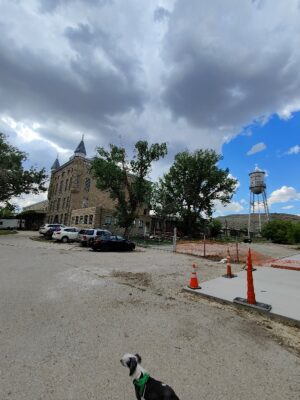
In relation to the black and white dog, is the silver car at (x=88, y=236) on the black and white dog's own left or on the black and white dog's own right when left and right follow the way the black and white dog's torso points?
on the black and white dog's own right

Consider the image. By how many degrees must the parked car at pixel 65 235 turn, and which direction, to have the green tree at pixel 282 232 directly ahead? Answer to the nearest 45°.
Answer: approximately 45° to its right

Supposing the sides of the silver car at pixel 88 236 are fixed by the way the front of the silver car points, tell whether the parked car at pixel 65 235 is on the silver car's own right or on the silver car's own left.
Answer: on the silver car's own left

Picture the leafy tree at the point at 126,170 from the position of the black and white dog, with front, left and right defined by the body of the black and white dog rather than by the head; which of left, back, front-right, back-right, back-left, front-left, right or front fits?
right

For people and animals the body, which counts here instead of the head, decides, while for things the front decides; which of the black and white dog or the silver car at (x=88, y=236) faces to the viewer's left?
the black and white dog

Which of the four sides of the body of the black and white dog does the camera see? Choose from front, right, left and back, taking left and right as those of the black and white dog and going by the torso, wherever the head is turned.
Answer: left

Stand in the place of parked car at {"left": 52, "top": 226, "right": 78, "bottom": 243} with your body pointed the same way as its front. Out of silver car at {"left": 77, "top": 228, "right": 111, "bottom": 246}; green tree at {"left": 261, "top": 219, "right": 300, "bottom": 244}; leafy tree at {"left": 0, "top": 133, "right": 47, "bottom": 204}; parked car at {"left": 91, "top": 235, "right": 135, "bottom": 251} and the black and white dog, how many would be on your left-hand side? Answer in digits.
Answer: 1
